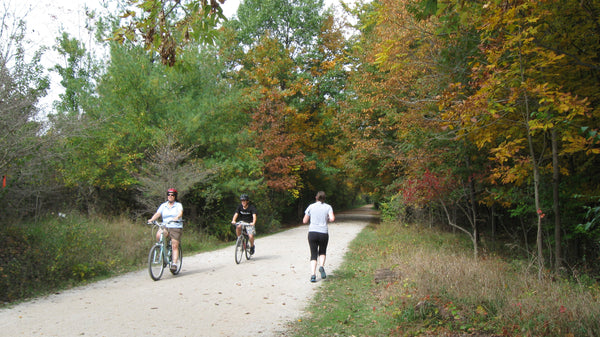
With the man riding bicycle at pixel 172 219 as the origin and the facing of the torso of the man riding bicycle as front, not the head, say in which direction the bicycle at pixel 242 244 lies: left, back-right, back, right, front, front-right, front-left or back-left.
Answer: back

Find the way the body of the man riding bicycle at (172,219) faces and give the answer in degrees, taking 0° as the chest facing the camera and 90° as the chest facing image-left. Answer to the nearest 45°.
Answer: approximately 45°

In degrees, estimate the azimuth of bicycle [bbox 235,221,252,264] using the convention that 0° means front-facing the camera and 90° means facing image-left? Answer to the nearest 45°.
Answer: approximately 45°

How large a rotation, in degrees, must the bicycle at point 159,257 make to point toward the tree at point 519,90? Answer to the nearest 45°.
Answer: approximately 90° to its left

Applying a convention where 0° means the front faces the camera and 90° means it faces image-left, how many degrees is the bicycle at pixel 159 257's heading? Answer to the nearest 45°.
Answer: approximately 45°

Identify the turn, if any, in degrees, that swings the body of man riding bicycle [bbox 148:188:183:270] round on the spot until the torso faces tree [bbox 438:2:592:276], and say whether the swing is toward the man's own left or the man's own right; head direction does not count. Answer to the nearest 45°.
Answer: approximately 90° to the man's own left
